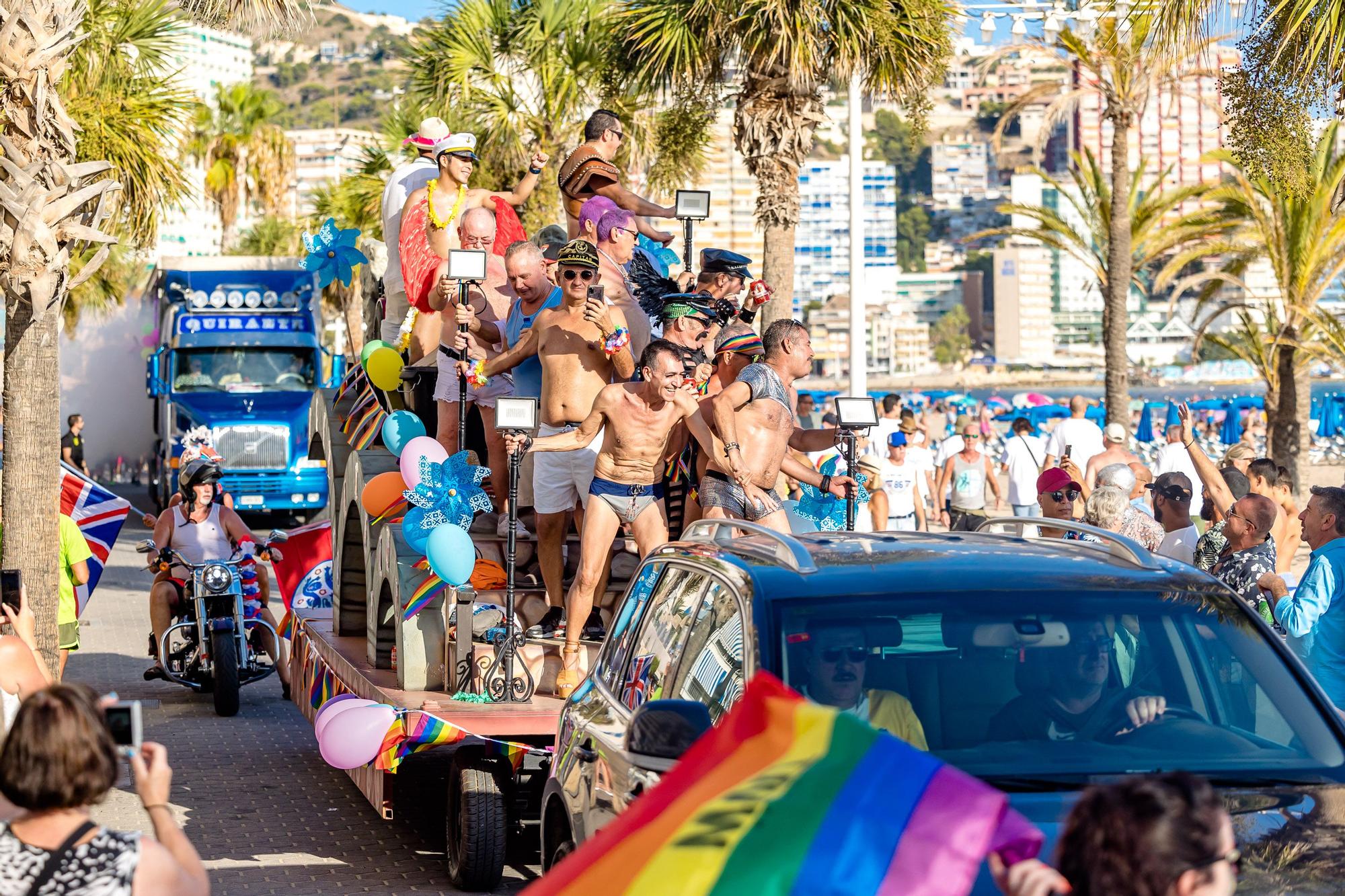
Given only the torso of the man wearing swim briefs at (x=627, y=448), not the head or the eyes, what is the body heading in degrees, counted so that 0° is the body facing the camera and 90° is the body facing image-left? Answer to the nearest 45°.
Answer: approximately 0°

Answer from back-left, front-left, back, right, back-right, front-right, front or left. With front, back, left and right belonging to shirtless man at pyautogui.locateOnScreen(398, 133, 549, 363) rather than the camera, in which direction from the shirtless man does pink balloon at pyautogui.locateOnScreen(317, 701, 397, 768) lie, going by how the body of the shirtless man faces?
front-right

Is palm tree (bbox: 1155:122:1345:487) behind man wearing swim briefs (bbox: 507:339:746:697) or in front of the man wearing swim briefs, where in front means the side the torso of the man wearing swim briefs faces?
behind

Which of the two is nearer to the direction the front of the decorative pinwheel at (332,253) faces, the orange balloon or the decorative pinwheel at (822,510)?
the orange balloon

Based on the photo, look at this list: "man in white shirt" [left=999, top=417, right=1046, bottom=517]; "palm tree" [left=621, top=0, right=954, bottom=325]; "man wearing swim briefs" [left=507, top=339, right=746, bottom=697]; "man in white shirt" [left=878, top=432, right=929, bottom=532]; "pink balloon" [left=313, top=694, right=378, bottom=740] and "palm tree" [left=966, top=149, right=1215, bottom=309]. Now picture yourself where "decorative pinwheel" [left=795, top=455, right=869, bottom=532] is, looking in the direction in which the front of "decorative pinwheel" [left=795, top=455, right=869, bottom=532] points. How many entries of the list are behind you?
4

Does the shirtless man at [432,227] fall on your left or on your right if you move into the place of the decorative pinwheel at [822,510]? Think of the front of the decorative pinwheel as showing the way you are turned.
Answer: on your right

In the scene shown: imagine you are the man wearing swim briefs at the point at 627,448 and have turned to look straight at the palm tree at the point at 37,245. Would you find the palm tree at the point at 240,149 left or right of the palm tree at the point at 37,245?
right
